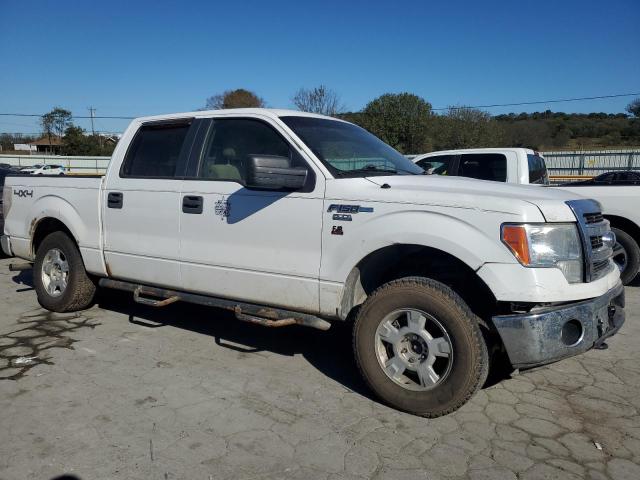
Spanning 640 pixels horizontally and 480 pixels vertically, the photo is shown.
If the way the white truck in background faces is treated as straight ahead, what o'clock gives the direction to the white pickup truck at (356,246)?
The white pickup truck is roughly at 8 o'clock from the white truck in background.

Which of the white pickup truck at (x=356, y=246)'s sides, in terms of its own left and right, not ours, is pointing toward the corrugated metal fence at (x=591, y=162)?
left

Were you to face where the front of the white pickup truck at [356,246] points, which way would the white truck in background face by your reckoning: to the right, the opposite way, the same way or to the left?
the opposite way

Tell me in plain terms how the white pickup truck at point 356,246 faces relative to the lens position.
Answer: facing the viewer and to the right of the viewer

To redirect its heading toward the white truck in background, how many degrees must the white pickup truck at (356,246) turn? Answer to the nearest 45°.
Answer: approximately 90° to its left

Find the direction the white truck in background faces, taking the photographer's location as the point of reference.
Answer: facing away from the viewer and to the left of the viewer
